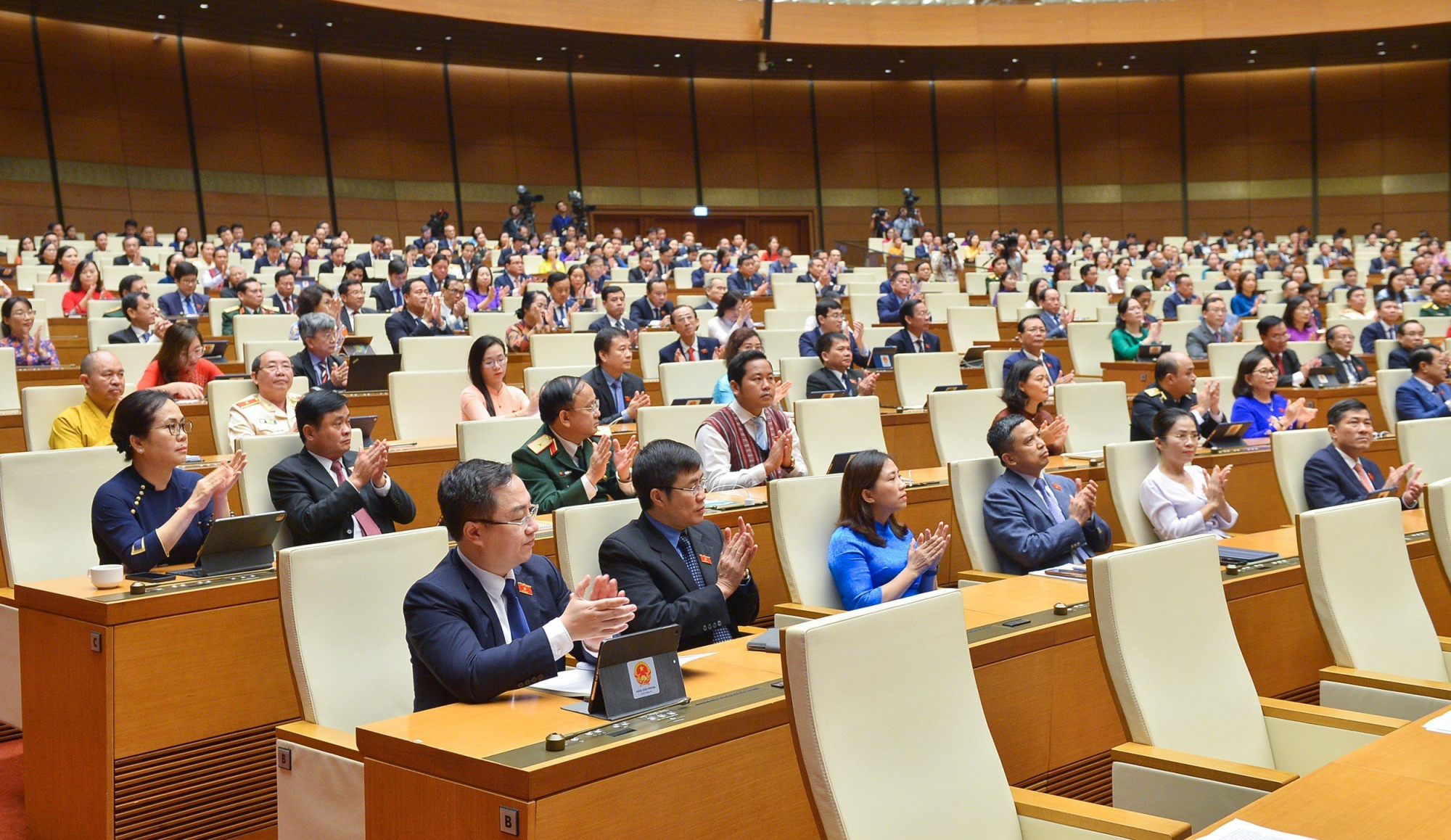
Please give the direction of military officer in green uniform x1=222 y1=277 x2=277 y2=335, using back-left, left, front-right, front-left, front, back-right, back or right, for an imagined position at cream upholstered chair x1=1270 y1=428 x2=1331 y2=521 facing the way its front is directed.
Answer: back-right

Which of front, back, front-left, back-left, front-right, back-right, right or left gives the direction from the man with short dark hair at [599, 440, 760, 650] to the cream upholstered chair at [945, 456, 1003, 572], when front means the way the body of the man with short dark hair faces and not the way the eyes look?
left

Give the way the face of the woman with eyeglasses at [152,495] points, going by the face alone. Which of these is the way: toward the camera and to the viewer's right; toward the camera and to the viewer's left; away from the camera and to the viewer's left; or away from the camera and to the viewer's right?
toward the camera and to the viewer's right

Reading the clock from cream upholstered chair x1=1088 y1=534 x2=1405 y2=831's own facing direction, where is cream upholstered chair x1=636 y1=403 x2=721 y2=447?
cream upholstered chair x1=636 y1=403 x2=721 y2=447 is roughly at 6 o'clock from cream upholstered chair x1=1088 y1=534 x2=1405 y2=831.

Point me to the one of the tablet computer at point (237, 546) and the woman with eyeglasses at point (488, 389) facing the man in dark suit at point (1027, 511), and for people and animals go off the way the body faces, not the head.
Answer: the woman with eyeglasses

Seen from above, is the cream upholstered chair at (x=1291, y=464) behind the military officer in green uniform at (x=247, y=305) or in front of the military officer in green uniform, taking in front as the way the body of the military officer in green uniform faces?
in front

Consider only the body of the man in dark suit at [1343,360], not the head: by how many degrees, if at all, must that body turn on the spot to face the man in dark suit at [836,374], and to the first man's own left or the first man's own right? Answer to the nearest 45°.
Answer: approximately 90° to the first man's own right

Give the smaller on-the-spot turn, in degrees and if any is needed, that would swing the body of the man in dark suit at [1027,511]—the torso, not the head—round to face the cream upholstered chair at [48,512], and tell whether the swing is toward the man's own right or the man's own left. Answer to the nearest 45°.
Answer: approximately 135° to the man's own right

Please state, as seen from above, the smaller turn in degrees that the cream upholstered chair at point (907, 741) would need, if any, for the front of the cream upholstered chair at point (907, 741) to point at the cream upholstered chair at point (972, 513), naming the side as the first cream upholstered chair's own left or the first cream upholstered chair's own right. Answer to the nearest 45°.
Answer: approximately 135° to the first cream upholstered chair's own left

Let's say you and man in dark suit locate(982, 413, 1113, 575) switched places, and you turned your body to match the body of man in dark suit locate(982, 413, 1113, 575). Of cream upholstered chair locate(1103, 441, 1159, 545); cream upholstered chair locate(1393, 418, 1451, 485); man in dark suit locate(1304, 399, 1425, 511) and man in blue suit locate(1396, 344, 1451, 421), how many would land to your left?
4
